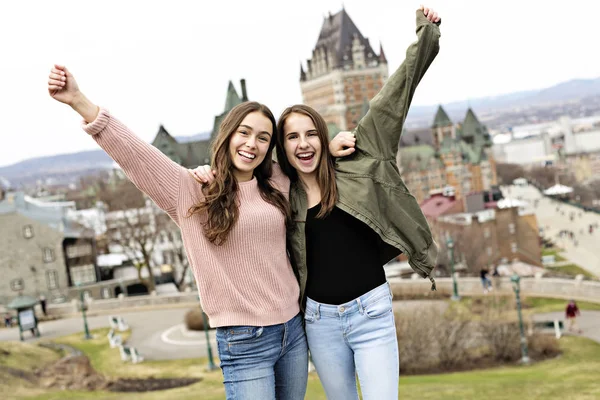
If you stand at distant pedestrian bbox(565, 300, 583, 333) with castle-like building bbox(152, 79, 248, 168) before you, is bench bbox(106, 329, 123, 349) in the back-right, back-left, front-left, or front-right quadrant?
front-left

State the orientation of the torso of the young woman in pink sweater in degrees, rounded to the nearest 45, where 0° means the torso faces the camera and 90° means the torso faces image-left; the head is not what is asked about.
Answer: approximately 315°

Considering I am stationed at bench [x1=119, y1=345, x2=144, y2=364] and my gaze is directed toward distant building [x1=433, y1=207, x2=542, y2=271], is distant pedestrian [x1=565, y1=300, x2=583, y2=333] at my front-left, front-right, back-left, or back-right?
front-right

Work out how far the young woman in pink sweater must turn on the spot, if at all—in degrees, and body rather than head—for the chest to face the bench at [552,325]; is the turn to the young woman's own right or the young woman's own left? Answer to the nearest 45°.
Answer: approximately 90° to the young woman's own left

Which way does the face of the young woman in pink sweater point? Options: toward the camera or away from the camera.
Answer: toward the camera

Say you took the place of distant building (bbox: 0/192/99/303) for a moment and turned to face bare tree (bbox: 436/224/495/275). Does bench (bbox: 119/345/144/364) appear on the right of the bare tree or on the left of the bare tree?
right

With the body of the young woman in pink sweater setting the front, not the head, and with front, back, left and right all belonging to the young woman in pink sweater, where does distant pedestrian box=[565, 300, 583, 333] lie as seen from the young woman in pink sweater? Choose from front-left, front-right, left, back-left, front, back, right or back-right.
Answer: left
